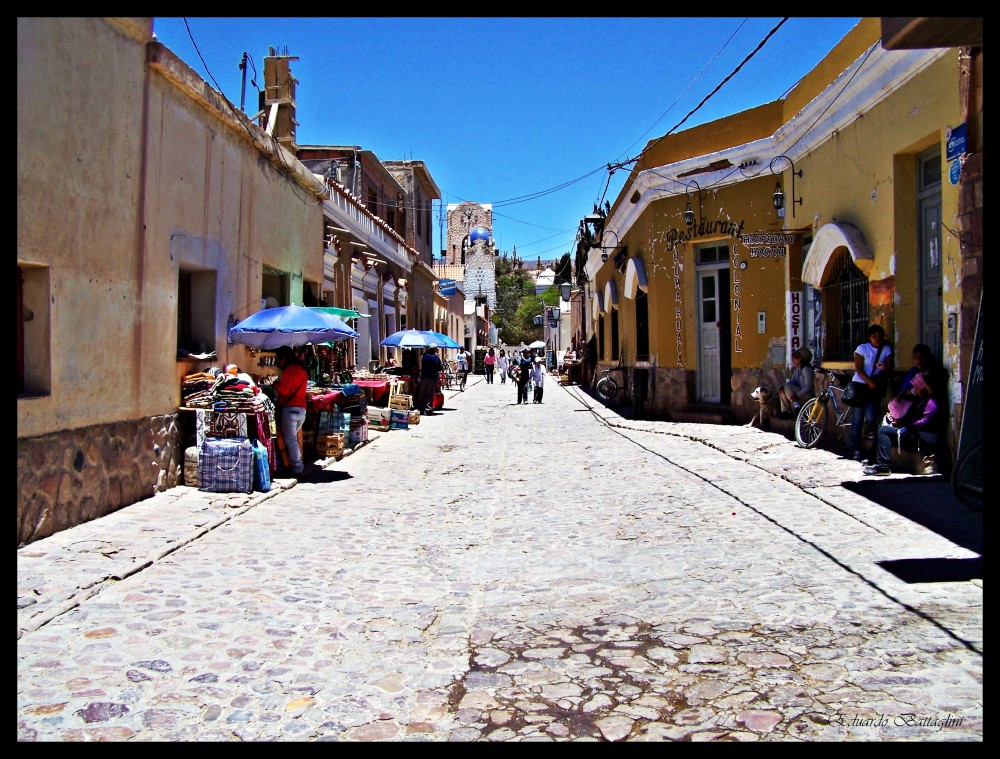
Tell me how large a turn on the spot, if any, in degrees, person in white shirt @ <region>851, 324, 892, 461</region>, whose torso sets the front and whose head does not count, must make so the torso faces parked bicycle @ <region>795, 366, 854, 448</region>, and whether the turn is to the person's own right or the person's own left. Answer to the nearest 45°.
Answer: approximately 135° to the person's own right

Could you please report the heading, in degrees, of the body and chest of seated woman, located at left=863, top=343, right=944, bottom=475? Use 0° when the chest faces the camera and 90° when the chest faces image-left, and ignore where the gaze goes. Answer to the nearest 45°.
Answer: approximately 90°

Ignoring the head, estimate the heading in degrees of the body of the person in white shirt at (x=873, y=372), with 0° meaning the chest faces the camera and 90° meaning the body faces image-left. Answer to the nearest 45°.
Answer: approximately 45°

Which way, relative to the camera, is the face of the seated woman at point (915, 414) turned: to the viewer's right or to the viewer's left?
to the viewer's left

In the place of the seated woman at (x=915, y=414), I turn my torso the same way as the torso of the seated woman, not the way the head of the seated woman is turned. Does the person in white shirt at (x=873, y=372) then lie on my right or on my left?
on my right

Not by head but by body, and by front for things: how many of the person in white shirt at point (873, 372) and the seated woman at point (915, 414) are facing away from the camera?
0

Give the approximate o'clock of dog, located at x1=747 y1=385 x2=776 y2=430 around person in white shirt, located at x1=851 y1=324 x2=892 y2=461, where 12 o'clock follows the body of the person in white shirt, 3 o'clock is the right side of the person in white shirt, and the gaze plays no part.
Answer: The dog is roughly at 4 o'clock from the person in white shirt.
